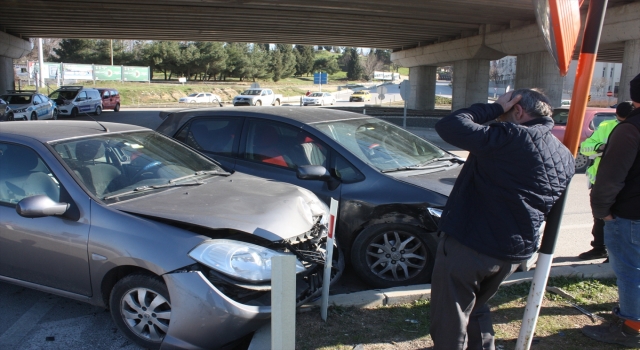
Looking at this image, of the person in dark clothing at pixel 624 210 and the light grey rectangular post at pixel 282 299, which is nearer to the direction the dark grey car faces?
the person in dark clothing

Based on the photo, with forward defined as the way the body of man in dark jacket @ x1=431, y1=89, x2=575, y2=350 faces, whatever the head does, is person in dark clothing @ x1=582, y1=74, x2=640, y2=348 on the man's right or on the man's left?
on the man's right

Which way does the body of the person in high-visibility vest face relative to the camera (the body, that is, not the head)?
to the viewer's left

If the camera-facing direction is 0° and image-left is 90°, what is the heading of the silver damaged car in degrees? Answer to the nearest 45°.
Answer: approximately 315°

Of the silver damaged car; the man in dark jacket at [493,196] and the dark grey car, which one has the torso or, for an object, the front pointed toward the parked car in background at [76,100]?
the man in dark jacket
